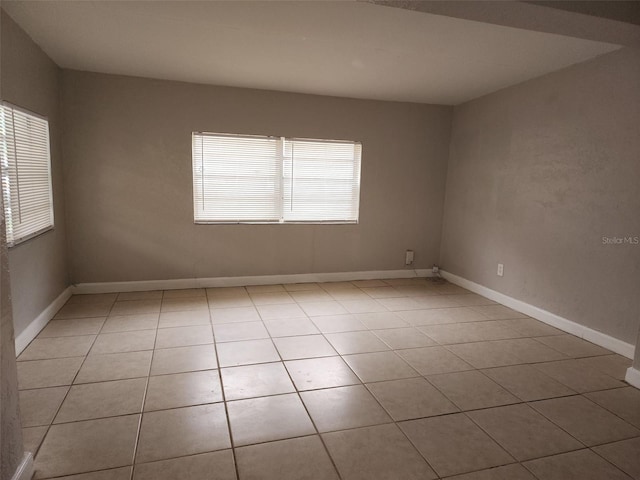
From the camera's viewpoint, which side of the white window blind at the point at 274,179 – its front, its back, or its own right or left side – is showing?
front

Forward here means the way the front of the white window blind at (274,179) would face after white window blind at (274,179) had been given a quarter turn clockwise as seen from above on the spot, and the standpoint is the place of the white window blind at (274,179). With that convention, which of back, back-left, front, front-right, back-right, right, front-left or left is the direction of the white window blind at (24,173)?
front-left
